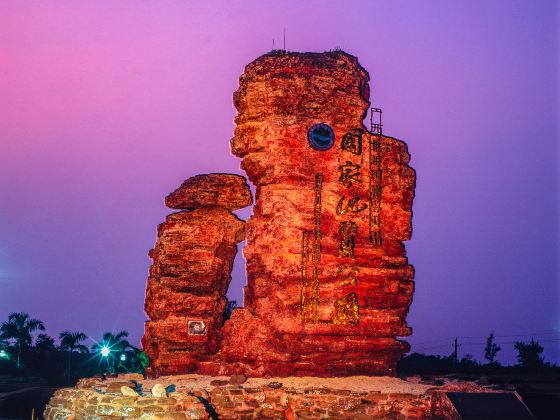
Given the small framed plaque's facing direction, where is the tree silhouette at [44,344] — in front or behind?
behind

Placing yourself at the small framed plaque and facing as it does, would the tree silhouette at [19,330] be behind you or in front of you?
behind

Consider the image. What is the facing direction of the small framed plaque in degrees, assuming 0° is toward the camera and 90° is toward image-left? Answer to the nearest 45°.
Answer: approximately 0°

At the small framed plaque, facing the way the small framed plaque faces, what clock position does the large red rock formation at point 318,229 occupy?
The large red rock formation is roughly at 10 o'clock from the small framed plaque.

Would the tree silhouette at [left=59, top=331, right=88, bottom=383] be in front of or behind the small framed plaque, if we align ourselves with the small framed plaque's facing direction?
behind

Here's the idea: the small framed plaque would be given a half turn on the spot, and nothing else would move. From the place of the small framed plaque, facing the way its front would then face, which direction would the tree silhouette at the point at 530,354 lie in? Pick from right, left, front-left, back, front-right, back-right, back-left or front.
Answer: front-right

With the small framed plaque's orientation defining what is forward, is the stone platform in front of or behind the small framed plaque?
in front

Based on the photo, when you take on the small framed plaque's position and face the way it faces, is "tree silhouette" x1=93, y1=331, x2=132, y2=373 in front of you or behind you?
behind

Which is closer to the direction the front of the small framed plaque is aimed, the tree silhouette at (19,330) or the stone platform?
the stone platform
